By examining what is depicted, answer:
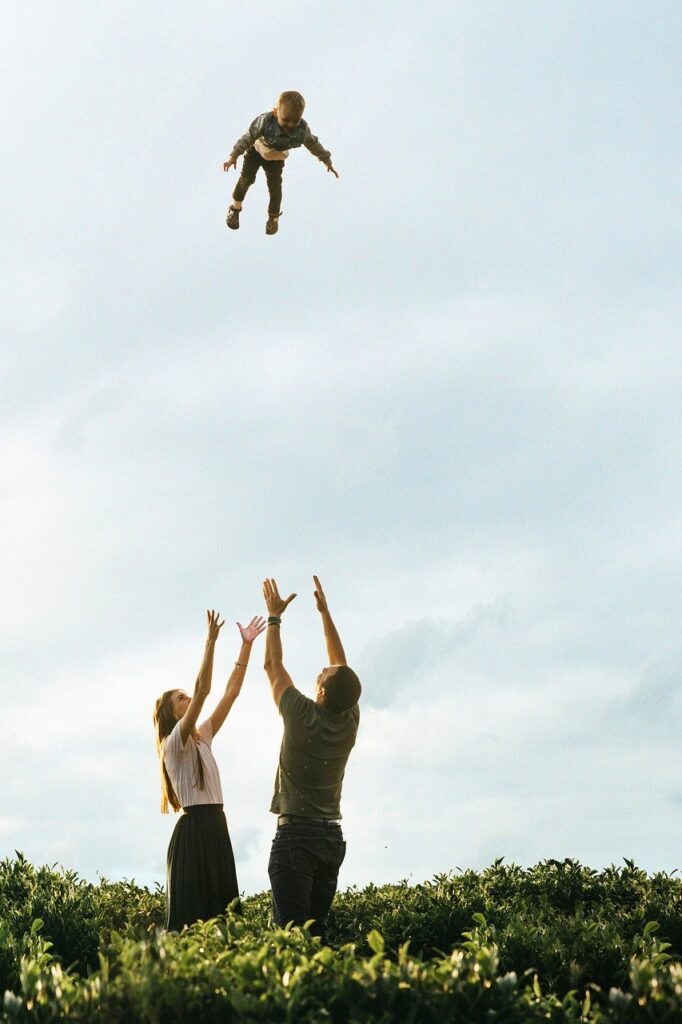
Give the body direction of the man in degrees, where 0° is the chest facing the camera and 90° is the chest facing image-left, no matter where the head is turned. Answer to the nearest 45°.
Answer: approximately 135°
